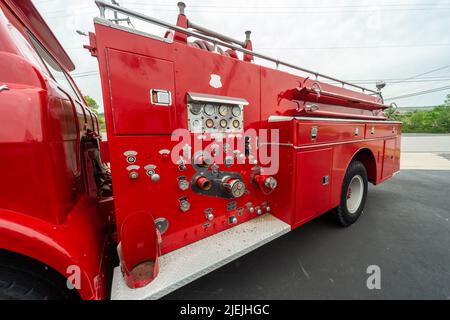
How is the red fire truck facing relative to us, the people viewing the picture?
facing the viewer and to the left of the viewer
